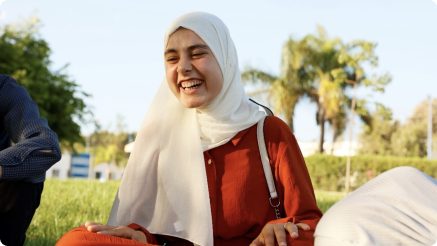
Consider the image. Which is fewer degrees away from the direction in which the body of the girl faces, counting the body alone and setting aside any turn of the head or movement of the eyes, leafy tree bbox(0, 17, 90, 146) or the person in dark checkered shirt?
the person in dark checkered shirt

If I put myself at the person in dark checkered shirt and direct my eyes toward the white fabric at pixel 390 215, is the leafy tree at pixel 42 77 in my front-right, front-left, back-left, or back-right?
back-left

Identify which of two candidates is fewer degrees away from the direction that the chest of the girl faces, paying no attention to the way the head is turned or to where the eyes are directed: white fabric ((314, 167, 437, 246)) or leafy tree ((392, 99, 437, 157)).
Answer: the white fabric

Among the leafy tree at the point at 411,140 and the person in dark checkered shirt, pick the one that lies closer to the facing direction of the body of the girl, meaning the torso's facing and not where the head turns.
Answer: the person in dark checkered shirt

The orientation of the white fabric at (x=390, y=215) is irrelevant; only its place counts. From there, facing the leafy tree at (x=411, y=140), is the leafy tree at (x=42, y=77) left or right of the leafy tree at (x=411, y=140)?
left

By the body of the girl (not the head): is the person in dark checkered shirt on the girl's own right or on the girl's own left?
on the girl's own right

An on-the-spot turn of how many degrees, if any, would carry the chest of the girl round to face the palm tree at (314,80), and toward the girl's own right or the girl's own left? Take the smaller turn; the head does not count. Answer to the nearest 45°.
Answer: approximately 135° to the girl's own right

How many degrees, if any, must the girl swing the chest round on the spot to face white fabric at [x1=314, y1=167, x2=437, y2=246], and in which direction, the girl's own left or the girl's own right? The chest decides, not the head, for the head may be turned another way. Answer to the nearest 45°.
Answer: approximately 90° to the girl's own left

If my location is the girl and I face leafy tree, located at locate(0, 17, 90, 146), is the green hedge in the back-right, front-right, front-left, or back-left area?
front-right

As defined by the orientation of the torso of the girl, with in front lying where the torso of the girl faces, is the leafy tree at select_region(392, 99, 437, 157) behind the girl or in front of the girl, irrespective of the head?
behind

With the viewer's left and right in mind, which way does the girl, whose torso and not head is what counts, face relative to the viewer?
facing the viewer and to the left of the viewer

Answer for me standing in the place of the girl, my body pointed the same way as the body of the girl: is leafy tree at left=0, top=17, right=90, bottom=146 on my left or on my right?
on my right

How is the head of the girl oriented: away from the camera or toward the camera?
toward the camera
